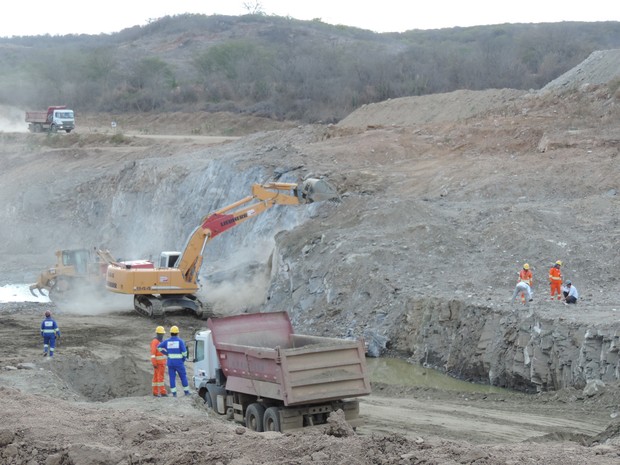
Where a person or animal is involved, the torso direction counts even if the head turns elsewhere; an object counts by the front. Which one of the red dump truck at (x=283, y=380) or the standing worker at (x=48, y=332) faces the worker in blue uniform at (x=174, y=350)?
the red dump truck

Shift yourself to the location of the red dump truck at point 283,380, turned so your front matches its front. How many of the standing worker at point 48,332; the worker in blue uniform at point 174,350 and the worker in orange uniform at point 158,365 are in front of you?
3

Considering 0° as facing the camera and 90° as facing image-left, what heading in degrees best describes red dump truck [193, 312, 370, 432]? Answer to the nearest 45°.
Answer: approximately 135°

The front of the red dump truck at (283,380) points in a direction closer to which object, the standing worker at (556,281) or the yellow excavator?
the yellow excavator

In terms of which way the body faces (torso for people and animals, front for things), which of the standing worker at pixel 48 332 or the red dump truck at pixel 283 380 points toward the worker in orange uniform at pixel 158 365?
the red dump truck
